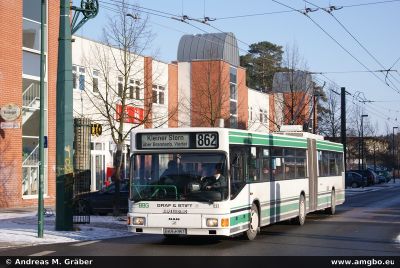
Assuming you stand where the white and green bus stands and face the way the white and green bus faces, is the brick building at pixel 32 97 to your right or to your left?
on your right

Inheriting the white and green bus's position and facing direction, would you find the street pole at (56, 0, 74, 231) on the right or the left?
on its right

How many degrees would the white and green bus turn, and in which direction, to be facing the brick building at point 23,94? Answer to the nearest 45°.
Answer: approximately 90° to its right

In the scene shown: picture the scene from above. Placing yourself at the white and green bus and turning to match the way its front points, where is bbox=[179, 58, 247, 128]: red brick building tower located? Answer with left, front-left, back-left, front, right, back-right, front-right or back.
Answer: back-right

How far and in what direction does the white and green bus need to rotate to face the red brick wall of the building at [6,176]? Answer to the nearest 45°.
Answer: approximately 90° to its right

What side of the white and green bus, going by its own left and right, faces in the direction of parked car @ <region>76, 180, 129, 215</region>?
right
